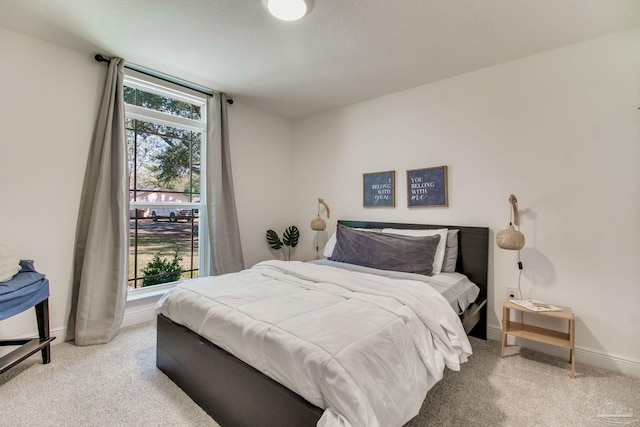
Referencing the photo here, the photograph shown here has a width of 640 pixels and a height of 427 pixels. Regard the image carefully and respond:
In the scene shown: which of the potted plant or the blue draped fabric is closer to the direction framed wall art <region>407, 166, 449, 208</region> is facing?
the blue draped fabric

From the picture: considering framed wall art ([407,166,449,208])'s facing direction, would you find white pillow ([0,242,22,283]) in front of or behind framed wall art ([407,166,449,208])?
in front

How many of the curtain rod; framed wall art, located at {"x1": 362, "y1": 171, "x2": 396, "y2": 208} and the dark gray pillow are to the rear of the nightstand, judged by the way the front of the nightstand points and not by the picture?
0

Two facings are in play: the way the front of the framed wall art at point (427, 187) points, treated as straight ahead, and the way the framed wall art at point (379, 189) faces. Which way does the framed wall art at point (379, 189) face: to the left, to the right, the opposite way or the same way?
the same way

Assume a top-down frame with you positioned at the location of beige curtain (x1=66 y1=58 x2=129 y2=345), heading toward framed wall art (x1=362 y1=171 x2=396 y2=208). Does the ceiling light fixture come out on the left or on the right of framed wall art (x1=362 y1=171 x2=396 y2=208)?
right

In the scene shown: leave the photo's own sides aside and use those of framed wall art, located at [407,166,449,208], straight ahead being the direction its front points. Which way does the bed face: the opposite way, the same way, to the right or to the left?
the same way

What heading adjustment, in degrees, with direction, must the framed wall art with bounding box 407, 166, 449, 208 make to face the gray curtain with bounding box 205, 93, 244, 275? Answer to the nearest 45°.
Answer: approximately 45° to its right

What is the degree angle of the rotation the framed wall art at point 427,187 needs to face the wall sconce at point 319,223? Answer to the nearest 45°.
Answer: approximately 45° to its right

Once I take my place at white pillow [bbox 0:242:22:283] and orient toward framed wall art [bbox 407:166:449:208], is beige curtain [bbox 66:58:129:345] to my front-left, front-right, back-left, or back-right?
front-left

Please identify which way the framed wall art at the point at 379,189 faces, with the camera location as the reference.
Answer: facing the viewer and to the left of the viewer

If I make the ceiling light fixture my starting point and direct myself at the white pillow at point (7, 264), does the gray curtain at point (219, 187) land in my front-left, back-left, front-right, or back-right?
front-right

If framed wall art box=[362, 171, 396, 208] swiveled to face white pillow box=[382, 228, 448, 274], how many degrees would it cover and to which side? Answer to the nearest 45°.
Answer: approximately 90° to its left

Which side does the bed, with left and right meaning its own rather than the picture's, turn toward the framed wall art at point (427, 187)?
back

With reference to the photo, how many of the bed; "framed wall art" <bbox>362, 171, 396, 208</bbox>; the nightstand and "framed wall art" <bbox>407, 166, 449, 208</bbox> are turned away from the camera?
0

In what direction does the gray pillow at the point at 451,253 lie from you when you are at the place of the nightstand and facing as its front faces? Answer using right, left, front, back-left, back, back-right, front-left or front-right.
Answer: front-right
